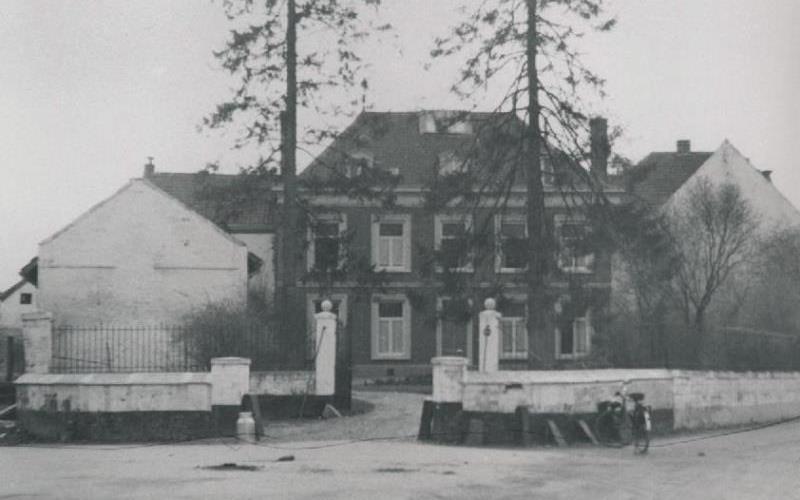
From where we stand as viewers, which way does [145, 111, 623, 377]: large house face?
facing the viewer

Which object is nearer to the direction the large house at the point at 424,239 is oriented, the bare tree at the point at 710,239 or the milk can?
the milk can

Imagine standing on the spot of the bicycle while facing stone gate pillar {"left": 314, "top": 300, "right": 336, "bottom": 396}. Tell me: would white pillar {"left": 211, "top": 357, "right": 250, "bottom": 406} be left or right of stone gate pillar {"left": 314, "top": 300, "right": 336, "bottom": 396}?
left

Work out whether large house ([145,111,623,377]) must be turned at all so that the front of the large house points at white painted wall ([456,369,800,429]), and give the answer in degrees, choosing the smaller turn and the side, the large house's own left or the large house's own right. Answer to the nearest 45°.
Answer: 0° — it already faces it

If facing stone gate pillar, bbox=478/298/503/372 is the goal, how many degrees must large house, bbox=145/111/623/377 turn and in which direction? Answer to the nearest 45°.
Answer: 0° — it already faces it

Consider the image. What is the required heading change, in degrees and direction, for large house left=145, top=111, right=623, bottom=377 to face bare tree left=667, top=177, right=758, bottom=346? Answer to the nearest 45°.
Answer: approximately 135° to its left

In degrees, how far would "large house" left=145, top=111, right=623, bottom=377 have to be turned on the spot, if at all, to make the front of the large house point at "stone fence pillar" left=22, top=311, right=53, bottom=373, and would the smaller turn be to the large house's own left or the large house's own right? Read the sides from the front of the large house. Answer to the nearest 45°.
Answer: approximately 45° to the large house's own right

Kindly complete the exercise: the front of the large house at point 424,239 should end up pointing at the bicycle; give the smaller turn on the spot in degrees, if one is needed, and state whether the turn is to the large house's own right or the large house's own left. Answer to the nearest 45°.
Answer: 0° — it already faces it

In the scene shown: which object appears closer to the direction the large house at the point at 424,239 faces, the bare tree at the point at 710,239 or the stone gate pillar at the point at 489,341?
the stone gate pillar
